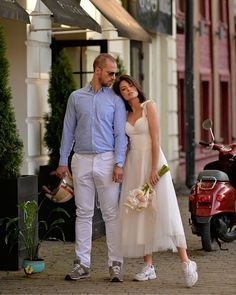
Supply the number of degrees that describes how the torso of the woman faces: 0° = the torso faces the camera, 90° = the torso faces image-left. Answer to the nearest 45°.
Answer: approximately 45°

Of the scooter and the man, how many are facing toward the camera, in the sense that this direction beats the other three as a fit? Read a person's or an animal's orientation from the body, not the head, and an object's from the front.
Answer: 1

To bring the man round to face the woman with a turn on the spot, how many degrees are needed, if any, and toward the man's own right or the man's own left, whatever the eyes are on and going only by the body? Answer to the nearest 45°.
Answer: approximately 90° to the man's own left

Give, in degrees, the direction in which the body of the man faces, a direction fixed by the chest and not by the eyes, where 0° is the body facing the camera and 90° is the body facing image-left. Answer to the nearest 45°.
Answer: approximately 0°
